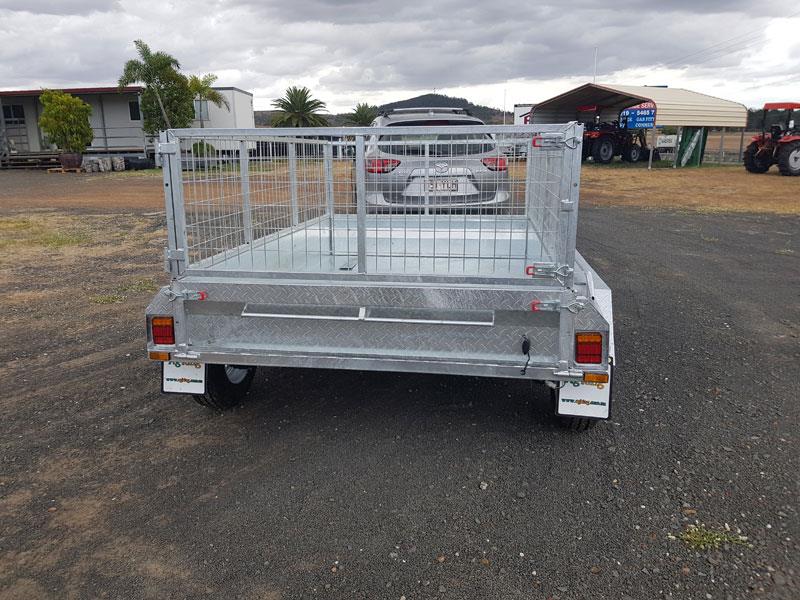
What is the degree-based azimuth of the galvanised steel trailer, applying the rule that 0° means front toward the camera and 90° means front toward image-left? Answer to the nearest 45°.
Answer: approximately 180°

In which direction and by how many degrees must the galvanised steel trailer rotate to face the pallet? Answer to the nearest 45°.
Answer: approximately 45° to its left

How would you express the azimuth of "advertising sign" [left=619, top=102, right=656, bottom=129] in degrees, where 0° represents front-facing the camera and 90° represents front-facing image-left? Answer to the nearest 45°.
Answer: approximately 0°

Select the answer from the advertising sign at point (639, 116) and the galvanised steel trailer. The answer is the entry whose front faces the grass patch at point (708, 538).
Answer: the advertising sign

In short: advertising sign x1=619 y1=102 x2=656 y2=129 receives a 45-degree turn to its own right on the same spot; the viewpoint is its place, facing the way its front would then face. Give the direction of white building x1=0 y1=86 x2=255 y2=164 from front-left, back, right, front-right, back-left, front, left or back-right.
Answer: front-right

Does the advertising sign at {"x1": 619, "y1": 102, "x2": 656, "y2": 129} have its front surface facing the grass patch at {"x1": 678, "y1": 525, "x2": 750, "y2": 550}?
yes

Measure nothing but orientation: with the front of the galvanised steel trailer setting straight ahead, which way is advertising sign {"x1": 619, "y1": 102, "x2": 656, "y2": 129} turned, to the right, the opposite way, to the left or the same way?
the opposite way

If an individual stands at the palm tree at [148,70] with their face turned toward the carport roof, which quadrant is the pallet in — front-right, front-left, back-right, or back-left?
back-right

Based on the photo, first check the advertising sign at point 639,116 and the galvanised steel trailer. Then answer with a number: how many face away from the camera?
1

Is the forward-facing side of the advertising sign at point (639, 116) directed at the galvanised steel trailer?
yes

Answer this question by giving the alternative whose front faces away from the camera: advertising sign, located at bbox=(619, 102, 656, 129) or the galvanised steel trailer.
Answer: the galvanised steel trailer

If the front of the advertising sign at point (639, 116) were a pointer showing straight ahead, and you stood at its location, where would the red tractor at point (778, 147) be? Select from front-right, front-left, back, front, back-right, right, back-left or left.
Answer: front-left

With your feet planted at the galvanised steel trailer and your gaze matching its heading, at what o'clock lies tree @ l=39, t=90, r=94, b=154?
The tree is roughly at 11 o'clock from the galvanised steel trailer.
